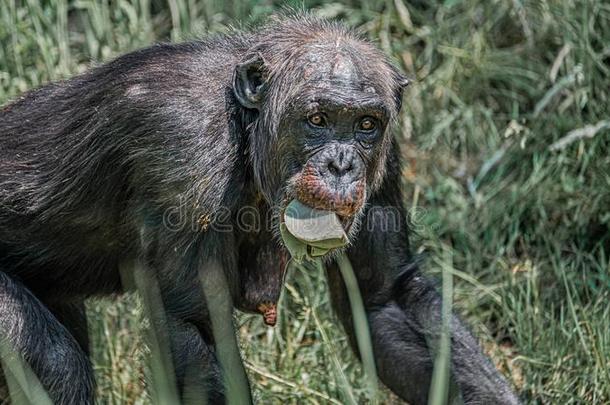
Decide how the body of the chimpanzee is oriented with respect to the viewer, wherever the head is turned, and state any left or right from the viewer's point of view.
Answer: facing the viewer and to the right of the viewer
